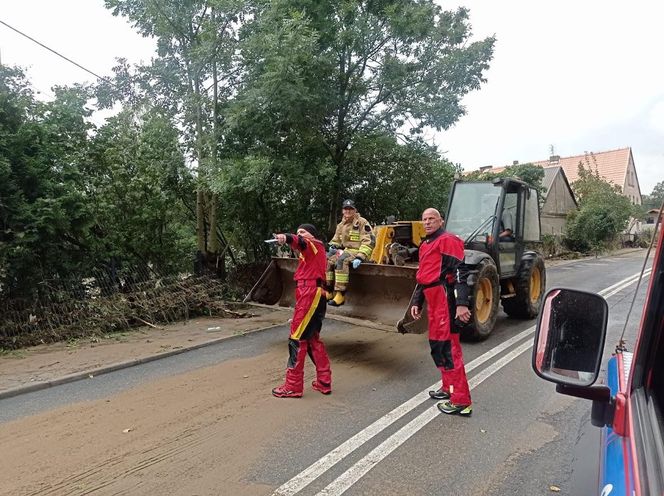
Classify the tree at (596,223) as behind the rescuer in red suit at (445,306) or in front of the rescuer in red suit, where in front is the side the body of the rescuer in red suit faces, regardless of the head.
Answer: behind

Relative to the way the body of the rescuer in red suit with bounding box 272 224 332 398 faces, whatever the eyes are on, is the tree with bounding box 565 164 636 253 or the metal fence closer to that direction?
the metal fence

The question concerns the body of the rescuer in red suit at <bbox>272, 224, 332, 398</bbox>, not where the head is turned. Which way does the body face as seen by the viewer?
to the viewer's left

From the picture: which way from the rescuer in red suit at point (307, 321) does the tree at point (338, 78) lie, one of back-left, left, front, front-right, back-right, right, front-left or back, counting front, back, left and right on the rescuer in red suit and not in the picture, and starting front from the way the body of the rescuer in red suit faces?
right

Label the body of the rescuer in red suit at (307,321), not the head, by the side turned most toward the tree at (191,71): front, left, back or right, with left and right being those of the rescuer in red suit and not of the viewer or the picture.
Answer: right

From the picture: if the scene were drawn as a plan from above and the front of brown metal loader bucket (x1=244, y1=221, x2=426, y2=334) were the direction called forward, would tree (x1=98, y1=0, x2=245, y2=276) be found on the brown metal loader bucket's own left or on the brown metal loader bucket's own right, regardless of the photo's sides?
on the brown metal loader bucket's own right

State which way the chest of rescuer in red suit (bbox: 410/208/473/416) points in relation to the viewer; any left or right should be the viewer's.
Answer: facing the viewer and to the left of the viewer

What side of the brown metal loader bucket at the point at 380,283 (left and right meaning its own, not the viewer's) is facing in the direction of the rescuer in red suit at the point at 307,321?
front

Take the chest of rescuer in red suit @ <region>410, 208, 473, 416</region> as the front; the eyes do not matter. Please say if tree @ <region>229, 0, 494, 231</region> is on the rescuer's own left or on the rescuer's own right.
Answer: on the rescuer's own right
